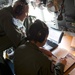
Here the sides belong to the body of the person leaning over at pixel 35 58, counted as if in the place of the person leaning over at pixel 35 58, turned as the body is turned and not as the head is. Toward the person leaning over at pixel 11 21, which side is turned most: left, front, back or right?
left

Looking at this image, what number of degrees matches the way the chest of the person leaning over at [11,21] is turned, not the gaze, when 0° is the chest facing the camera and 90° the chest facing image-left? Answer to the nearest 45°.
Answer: approximately 270°

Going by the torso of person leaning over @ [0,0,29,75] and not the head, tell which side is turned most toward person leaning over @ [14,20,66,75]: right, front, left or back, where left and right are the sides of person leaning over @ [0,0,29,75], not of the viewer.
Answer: right

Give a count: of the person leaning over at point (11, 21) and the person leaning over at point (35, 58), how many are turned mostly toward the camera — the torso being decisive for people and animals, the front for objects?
0

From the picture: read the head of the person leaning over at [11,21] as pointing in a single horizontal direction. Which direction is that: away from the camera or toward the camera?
away from the camera

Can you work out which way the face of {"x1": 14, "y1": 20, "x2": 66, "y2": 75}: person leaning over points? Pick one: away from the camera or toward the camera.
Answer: away from the camera

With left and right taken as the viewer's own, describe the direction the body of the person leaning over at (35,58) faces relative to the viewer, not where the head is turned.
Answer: facing away from the viewer and to the right of the viewer
